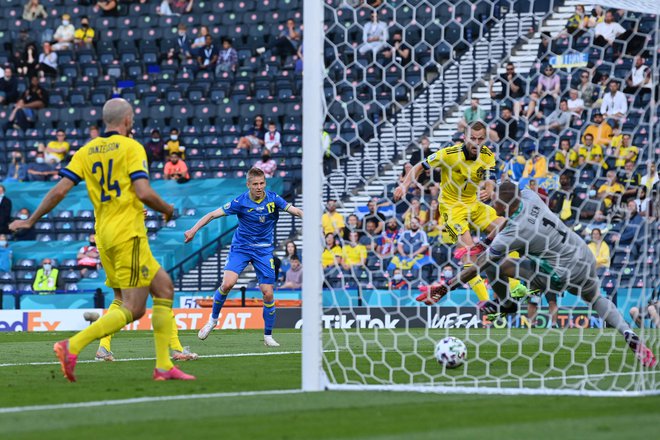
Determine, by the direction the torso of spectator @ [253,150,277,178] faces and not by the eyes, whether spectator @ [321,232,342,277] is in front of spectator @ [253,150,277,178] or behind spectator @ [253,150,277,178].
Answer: in front

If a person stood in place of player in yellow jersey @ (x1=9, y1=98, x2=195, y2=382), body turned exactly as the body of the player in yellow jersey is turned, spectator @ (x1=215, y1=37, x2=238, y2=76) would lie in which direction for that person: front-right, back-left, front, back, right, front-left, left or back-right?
front-left

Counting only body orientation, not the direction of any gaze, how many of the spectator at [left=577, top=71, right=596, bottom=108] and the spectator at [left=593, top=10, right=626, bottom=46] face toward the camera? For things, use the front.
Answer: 2

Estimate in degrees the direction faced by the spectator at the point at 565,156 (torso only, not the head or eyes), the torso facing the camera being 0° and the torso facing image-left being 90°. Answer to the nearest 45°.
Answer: approximately 0°

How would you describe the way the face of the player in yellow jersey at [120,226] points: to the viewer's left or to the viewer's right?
to the viewer's right

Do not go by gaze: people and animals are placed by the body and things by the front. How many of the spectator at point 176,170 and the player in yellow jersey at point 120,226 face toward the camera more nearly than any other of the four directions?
1

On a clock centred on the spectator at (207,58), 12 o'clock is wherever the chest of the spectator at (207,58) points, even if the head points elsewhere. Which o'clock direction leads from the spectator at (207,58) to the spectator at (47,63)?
the spectator at (47,63) is roughly at 2 o'clock from the spectator at (207,58).

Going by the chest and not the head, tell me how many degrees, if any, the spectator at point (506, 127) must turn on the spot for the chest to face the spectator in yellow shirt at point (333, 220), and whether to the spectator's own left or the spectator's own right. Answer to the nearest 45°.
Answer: approximately 90° to the spectator's own right
